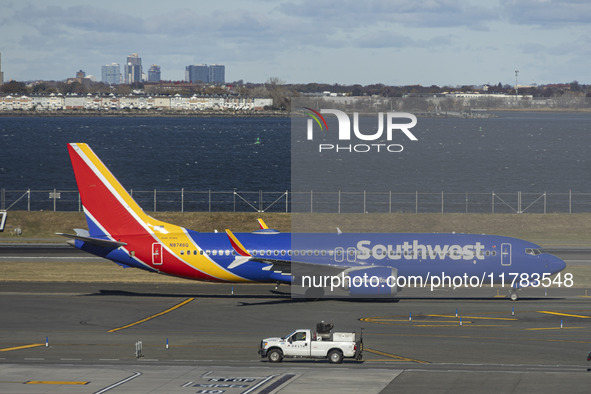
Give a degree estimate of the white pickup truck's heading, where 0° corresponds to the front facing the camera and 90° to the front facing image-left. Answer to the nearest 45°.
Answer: approximately 90°
